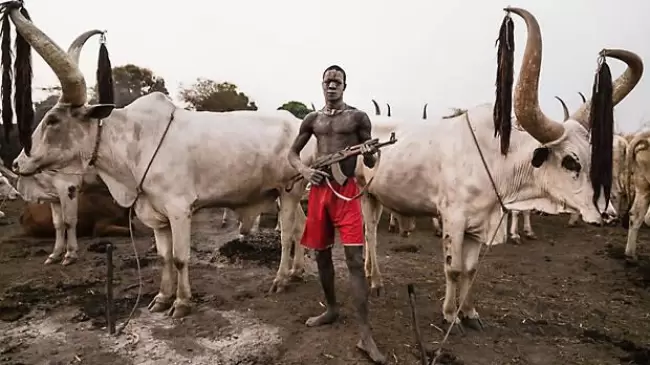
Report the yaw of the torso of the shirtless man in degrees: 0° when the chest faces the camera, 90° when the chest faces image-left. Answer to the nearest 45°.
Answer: approximately 0°

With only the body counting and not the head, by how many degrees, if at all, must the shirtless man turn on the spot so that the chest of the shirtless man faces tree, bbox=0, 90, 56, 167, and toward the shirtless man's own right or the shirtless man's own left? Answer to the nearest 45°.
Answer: approximately 135° to the shirtless man's own right

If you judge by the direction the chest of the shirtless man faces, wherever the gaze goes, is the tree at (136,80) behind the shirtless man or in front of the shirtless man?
behind

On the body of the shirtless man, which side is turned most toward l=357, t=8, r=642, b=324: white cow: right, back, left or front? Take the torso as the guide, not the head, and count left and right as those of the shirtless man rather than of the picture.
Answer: left

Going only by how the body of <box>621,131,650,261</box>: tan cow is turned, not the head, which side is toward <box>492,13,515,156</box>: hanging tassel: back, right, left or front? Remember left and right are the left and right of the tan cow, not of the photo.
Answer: right

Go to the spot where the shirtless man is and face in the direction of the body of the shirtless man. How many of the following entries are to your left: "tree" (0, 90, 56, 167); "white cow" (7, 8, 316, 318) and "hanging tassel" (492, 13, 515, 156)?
1

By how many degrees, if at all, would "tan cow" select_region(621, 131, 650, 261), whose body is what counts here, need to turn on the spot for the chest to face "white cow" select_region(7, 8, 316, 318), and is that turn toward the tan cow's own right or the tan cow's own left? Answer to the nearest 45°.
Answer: approximately 135° to the tan cow's own right

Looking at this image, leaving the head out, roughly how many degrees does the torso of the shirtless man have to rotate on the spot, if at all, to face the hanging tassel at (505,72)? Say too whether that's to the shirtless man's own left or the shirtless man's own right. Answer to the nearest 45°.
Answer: approximately 90° to the shirtless man's own left

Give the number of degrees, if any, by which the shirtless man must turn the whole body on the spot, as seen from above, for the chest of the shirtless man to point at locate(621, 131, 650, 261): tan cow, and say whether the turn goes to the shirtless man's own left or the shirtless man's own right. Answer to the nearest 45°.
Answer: approximately 135° to the shirtless man's own left
